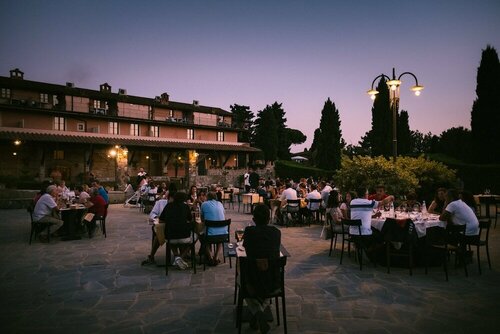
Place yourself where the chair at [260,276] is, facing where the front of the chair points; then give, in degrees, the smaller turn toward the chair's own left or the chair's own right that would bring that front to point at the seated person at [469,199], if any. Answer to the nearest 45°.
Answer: approximately 45° to the chair's own right

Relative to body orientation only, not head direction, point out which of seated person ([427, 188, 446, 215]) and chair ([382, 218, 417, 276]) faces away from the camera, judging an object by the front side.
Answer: the chair

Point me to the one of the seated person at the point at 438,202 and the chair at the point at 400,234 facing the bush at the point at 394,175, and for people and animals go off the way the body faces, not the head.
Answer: the chair

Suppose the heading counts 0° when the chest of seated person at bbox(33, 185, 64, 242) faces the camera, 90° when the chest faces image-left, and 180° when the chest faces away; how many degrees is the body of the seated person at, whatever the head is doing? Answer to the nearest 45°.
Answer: approximately 270°

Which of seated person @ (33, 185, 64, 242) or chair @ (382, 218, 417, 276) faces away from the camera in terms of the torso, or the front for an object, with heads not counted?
the chair

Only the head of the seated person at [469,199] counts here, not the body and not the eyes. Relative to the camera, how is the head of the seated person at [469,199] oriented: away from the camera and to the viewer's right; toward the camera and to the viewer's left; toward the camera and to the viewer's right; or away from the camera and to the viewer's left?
away from the camera and to the viewer's left

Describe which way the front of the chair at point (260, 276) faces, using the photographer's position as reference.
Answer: facing away from the viewer

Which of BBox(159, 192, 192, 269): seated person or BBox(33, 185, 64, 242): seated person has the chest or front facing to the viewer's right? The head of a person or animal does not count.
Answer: BBox(33, 185, 64, 242): seated person

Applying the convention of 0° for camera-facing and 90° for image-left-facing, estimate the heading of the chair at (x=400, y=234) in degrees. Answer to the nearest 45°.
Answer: approximately 180°

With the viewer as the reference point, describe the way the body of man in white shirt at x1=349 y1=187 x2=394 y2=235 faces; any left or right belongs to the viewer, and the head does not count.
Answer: facing away from the viewer and to the right of the viewer

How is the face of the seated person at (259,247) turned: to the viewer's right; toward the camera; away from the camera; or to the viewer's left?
away from the camera

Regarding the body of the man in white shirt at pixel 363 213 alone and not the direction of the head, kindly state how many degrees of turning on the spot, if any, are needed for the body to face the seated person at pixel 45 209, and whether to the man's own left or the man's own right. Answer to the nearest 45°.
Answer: approximately 135° to the man's own left

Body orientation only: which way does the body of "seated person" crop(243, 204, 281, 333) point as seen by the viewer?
away from the camera

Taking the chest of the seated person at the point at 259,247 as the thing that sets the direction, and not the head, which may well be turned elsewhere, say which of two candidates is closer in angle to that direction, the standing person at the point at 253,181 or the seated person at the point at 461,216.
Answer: the standing person
